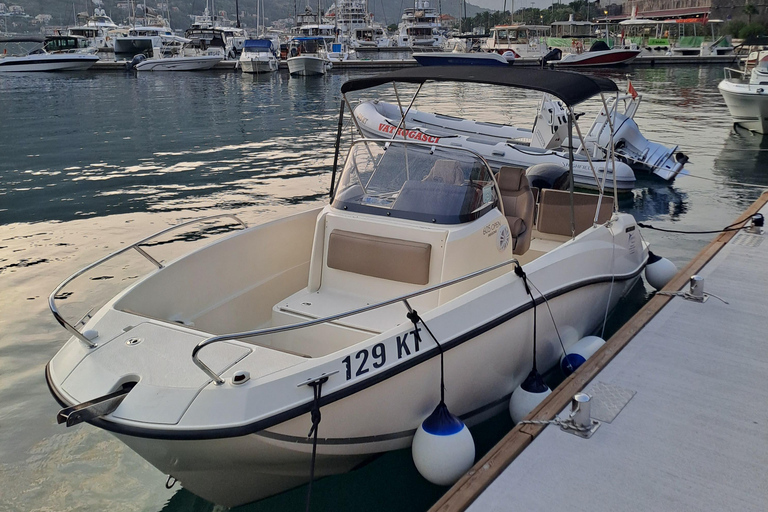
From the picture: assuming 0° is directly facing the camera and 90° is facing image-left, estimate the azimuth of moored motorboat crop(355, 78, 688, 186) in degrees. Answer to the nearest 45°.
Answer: approximately 90°

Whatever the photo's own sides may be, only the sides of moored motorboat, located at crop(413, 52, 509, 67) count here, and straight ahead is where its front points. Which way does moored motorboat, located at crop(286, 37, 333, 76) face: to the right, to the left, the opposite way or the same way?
to the left

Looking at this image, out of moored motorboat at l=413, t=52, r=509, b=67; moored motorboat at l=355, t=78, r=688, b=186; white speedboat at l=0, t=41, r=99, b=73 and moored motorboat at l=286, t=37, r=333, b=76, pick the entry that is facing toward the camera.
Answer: moored motorboat at l=286, t=37, r=333, b=76

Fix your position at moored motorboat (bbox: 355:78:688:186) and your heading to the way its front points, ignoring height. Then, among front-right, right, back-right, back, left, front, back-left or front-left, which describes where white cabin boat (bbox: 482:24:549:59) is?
right

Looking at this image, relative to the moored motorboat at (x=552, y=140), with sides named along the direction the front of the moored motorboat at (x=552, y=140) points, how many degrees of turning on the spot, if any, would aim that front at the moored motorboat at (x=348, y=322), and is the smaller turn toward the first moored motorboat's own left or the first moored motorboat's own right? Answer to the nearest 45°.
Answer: approximately 90° to the first moored motorboat's own left

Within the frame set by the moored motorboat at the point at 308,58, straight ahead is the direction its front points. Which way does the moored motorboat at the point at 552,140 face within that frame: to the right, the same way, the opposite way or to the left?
to the right

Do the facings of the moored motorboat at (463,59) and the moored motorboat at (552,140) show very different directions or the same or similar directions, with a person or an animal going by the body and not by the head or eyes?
same or similar directions

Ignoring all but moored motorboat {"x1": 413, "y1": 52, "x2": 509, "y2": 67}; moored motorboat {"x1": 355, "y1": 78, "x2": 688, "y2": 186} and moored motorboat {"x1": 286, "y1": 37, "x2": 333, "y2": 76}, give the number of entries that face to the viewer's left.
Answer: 2

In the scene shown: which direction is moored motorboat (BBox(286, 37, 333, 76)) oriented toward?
toward the camera

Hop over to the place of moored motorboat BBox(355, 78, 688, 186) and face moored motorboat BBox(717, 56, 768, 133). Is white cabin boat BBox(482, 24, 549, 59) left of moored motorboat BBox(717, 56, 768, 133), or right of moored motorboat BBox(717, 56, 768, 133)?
left

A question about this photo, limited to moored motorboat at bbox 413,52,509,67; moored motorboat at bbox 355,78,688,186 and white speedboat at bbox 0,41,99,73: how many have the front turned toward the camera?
0

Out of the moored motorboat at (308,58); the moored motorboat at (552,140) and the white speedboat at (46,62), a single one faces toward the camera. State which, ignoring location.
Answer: the moored motorboat at (308,58)

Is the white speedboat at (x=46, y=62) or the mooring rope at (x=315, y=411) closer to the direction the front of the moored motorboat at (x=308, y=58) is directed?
the mooring rope
